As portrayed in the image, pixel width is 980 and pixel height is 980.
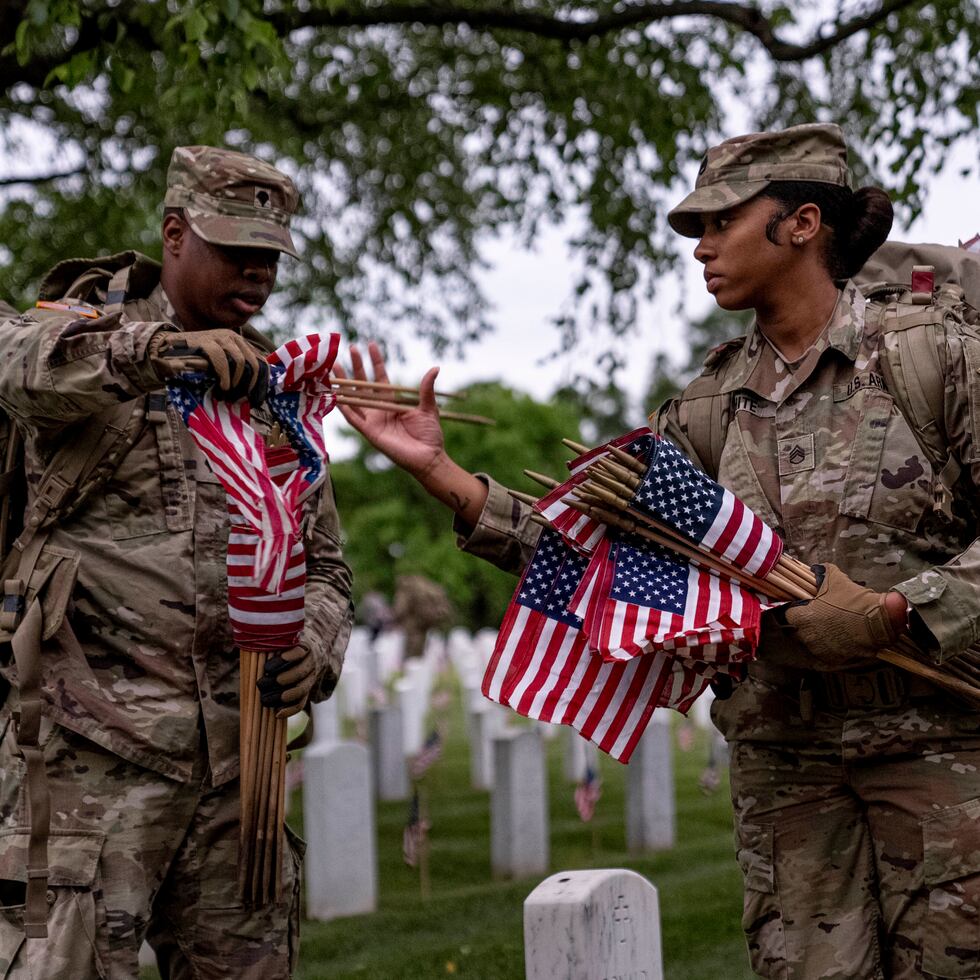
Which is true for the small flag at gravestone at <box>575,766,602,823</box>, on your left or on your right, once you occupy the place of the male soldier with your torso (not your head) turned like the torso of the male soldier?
on your left

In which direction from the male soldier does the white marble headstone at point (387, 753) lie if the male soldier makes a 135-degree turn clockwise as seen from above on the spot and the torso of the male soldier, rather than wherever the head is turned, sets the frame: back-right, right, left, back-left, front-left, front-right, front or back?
right

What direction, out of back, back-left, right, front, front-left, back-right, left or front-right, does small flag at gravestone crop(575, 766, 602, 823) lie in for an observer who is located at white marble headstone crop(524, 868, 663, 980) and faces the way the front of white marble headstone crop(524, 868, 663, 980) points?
back-left

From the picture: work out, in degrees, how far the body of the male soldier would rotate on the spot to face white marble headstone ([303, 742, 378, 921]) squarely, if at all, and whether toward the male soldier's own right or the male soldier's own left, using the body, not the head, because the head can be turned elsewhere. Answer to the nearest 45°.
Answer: approximately 135° to the male soldier's own left

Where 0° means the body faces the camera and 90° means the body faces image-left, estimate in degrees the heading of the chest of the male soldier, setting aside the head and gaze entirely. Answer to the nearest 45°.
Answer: approximately 315°

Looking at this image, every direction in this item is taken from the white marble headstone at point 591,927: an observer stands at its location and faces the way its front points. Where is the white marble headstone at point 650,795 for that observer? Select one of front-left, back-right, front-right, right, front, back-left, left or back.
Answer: back-left

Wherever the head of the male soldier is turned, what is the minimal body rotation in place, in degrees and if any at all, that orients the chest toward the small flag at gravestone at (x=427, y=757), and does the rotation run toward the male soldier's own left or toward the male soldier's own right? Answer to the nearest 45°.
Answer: approximately 135° to the male soldier's own left

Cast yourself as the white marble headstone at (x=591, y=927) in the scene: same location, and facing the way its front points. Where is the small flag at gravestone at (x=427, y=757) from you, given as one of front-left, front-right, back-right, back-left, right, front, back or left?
back-left
